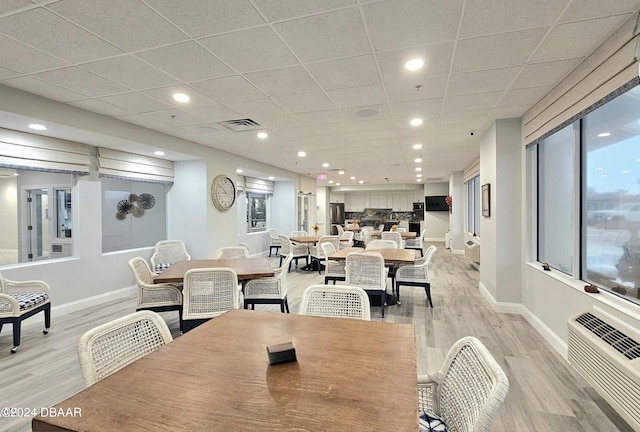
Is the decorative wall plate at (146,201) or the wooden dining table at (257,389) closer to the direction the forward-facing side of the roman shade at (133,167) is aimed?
the wooden dining table

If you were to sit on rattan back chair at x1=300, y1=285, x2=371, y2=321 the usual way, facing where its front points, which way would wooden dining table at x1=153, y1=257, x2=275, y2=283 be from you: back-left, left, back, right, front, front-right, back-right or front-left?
back-right

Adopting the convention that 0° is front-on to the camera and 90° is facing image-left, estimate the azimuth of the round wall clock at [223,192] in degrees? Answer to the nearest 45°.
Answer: approximately 315°

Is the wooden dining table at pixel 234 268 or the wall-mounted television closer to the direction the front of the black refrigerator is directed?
the wooden dining table

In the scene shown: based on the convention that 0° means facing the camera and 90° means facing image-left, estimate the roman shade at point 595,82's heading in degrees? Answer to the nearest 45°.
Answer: approximately 45°

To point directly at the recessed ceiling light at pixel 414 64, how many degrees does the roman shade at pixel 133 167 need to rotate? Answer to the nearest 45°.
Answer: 0° — it already faces it

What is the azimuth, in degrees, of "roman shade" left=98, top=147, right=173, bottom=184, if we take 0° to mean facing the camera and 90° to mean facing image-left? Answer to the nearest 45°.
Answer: approximately 315°

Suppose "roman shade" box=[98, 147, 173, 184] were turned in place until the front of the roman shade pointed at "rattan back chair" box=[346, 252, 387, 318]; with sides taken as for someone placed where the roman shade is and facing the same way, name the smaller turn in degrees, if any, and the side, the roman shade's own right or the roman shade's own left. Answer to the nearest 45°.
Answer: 0° — it already faces it

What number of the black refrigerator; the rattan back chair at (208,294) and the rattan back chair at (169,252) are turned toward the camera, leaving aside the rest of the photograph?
2

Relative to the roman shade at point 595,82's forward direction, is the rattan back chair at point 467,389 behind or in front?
in front

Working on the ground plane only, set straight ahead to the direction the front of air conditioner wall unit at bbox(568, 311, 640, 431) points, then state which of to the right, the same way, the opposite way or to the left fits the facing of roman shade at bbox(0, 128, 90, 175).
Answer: the opposite way

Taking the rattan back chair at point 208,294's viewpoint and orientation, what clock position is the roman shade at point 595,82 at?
The roman shade is roughly at 4 o'clock from the rattan back chair.

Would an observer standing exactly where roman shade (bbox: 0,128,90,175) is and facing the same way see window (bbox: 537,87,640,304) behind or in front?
in front
